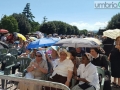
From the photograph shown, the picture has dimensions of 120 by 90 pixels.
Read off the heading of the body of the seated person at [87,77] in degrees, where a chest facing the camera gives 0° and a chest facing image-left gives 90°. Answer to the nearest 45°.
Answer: approximately 45°

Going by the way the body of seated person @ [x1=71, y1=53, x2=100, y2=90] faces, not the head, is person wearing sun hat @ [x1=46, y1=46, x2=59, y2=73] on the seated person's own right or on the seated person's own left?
on the seated person's own right

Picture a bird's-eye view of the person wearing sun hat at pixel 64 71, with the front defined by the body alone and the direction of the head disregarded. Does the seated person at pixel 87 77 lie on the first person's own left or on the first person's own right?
on the first person's own left

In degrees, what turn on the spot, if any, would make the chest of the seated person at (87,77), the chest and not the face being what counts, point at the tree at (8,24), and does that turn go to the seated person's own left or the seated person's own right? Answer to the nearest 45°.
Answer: approximately 90° to the seated person's own right

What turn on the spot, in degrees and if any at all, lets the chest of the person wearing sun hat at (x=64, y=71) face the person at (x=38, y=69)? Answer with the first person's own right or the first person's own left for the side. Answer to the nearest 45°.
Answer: approximately 90° to the first person's own right

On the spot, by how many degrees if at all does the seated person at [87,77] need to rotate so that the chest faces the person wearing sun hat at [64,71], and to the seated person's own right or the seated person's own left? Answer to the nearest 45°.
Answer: approximately 90° to the seated person's own right

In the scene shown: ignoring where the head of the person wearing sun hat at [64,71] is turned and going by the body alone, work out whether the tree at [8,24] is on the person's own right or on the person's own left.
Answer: on the person's own right

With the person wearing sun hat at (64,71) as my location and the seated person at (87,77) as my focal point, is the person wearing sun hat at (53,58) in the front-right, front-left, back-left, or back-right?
back-left

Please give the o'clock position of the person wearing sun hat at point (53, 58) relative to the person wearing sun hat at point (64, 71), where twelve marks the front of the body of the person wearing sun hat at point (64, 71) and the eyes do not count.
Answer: the person wearing sun hat at point (53, 58) is roughly at 4 o'clock from the person wearing sun hat at point (64, 71).
